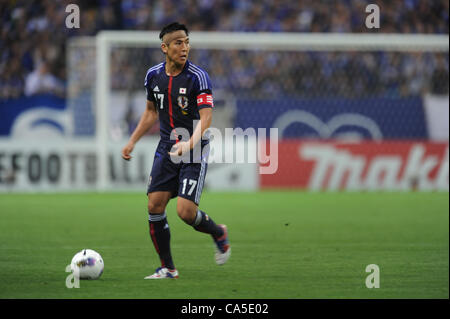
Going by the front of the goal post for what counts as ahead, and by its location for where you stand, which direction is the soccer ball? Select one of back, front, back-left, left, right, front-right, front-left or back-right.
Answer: front

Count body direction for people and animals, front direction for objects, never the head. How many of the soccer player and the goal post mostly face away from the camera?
0

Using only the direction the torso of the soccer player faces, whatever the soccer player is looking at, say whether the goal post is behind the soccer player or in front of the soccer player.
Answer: behind

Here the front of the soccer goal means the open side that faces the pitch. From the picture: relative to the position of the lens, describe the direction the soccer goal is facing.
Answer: facing the viewer

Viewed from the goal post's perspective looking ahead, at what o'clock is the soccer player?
The soccer player is roughly at 12 o'clock from the goal post.

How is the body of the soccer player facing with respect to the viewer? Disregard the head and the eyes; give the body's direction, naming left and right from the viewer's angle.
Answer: facing the viewer and to the left of the viewer
